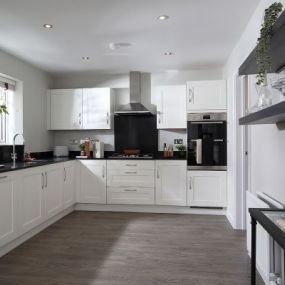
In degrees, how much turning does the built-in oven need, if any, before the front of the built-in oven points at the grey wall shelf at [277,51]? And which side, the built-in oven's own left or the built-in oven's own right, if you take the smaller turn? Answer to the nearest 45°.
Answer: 0° — it already faces it

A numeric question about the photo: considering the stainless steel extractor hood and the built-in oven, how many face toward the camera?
2

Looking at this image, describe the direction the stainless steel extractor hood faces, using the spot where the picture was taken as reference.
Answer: facing the viewer

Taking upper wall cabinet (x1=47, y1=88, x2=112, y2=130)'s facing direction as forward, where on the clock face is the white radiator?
The white radiator is roughly at 11 o'clock from the upper wall cabinet.

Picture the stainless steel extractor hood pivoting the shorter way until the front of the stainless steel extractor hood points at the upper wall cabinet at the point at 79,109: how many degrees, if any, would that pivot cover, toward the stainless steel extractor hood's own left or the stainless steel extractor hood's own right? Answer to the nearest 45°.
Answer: approximately 90° to the stainless steel extractor hood's own right

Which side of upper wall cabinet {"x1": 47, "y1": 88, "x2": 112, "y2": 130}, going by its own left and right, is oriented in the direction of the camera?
front

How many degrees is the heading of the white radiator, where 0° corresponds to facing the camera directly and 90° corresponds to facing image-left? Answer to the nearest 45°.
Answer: approximately 90°

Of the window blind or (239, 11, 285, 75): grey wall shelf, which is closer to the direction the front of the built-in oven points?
the grey wall shelf

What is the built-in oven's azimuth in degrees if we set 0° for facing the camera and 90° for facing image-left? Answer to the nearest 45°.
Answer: approximately 0°

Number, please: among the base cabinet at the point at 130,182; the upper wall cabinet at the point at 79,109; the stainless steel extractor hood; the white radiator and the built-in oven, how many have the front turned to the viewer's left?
1

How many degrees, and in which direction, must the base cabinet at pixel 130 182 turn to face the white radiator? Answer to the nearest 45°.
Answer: approximately 45° to its left

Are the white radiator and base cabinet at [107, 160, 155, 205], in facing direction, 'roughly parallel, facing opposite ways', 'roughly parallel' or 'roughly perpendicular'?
roughly perpendicular

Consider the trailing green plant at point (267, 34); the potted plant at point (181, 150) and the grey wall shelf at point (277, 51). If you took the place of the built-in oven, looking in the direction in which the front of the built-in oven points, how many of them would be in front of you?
2

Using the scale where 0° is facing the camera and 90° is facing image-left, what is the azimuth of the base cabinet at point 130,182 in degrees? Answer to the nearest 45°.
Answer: approximately 0°

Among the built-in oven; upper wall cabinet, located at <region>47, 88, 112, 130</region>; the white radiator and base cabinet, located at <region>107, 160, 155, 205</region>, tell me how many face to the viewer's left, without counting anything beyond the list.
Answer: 1
